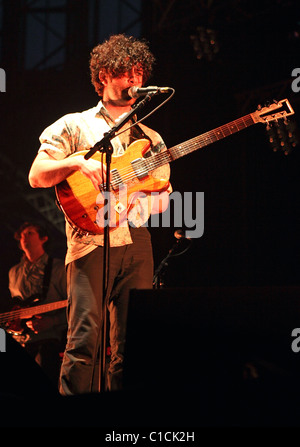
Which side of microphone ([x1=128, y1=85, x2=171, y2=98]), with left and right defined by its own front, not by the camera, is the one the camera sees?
left
